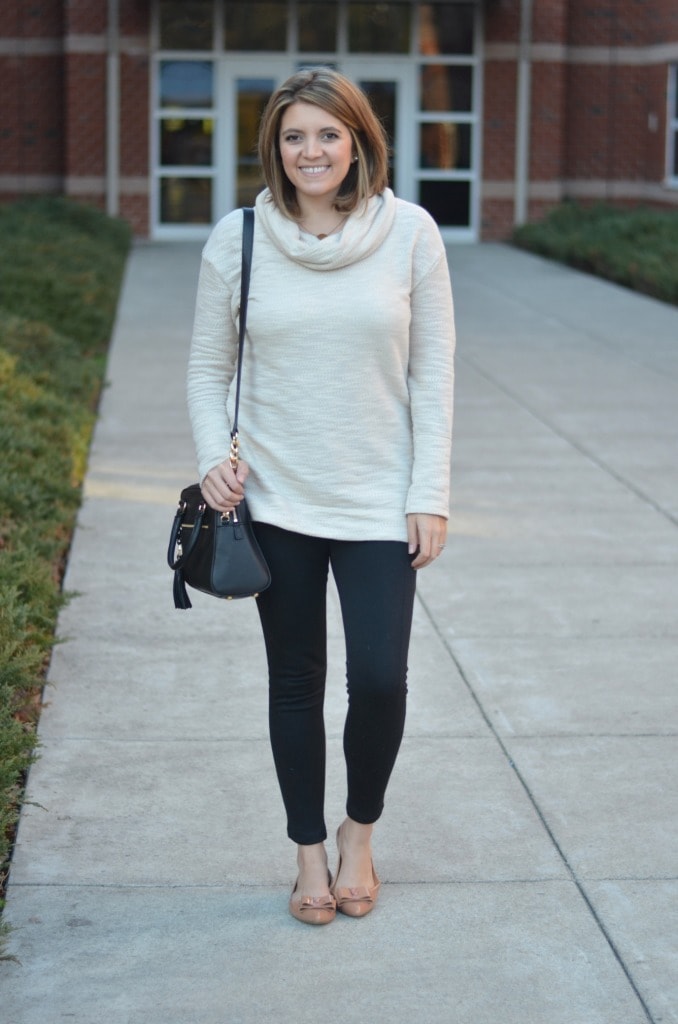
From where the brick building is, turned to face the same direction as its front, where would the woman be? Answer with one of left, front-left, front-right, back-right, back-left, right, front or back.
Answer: front

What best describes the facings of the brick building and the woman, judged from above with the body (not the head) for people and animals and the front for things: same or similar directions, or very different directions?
same or similar directions

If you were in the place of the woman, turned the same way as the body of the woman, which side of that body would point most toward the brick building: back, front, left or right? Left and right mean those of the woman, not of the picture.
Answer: back

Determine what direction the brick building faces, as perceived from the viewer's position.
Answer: facing the viewer

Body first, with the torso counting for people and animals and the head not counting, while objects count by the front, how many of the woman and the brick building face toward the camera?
2

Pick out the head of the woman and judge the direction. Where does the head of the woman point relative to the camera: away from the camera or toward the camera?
toward the camera
